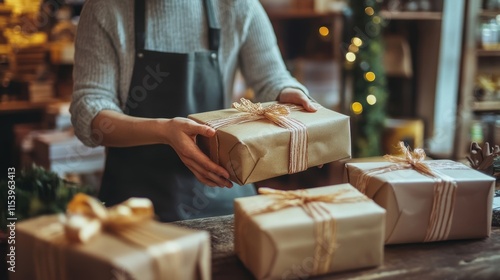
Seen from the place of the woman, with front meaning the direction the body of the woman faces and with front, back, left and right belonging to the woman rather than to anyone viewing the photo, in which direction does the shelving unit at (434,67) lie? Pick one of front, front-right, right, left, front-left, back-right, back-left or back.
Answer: left

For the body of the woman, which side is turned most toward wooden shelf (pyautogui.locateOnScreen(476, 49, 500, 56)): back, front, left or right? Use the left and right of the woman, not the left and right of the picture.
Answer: left

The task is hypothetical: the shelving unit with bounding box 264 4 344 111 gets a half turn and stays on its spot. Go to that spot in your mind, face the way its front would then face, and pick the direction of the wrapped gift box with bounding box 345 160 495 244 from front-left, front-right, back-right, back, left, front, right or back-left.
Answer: back

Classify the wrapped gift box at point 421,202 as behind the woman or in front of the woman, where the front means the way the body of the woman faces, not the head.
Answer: in front

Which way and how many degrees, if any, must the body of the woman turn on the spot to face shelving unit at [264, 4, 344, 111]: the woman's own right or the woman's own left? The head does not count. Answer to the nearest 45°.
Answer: approximately 135° to the woman's own left

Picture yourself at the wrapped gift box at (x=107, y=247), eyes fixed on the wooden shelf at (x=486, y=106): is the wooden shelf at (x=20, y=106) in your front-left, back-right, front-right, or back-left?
front-left

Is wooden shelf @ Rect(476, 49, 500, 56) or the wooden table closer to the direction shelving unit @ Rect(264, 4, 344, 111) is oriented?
the wooden table

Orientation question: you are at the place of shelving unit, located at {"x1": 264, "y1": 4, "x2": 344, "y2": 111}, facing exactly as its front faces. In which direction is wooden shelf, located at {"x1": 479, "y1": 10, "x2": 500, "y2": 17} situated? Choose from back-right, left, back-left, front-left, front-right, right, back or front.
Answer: left

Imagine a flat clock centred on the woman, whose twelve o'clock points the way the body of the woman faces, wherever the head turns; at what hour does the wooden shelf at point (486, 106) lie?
The wooden shelf is roughly at 9 o'clock from the woman.

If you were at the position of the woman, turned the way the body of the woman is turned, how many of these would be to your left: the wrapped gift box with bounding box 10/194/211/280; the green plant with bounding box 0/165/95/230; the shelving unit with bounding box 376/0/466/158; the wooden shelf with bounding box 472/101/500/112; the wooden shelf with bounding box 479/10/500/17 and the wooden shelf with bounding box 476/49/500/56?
4

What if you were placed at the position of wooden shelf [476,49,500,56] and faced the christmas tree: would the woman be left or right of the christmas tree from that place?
left

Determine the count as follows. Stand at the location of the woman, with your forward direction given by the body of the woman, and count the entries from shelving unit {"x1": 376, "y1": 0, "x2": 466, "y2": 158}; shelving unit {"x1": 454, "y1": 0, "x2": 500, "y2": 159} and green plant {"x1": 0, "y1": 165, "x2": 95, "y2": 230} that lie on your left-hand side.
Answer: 2

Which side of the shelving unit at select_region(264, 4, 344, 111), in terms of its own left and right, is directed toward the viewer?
front

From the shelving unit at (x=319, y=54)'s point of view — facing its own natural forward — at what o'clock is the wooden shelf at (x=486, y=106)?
The wooden shelf is roughly at 9 o'clock from the shelving unit.

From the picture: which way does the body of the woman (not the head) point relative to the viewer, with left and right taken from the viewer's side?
facing the viewer and to the right of the viewer

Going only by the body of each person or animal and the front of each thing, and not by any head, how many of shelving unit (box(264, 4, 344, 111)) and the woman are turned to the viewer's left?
0

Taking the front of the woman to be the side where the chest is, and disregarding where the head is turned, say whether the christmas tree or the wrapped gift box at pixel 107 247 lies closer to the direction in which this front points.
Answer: the wrapped gift box

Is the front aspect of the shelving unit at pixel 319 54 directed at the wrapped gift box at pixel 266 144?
yes
